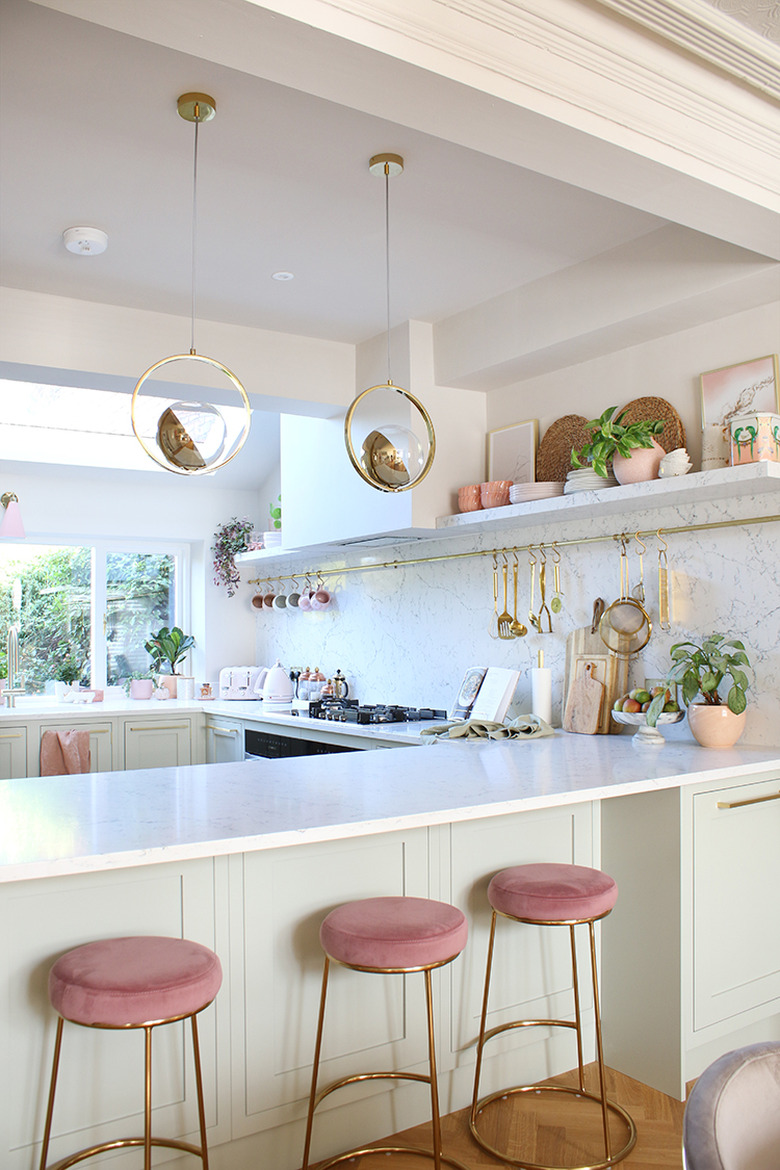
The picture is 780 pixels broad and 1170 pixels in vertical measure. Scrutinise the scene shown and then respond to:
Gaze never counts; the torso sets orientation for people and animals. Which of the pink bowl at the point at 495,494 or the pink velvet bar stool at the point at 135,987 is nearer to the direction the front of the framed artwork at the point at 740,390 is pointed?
the pink velvet bar stool

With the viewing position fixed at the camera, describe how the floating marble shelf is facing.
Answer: facing the viewer and to the left of the viewer

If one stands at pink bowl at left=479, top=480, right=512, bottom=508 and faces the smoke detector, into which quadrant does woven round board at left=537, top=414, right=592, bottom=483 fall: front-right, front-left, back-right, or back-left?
back-left

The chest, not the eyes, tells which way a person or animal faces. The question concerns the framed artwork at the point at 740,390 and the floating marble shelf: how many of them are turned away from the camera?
0

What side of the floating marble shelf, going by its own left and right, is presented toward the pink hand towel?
right

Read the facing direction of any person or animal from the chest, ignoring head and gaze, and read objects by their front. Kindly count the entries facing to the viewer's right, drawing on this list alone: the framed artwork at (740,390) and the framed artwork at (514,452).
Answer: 0

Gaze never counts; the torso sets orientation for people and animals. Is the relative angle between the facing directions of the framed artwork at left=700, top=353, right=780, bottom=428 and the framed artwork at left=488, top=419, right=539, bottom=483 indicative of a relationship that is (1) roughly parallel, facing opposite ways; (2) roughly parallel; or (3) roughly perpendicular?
roughly parallel

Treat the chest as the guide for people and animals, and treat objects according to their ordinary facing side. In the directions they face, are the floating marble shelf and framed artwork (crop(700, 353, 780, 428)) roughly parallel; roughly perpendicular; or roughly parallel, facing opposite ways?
roughly parallel

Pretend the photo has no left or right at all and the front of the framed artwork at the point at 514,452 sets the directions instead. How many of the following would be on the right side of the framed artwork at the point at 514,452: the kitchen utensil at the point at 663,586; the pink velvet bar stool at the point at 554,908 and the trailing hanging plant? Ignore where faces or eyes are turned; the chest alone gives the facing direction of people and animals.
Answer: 1
